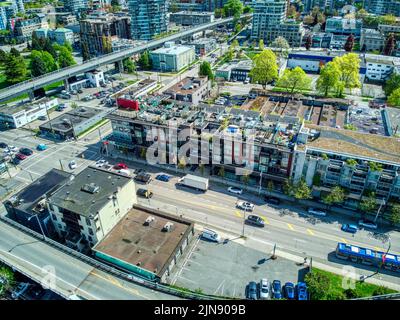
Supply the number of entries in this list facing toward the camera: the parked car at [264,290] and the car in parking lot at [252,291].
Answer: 2

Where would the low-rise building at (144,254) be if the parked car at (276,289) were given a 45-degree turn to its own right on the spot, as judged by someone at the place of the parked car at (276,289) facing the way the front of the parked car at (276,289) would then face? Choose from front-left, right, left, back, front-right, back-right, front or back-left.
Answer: front-right

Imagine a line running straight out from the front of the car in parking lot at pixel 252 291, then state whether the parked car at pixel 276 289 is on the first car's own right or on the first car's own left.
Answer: on the first car's own left

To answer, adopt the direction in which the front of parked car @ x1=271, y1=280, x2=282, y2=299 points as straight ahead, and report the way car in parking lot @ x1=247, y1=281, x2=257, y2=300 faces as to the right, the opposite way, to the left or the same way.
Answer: the same way

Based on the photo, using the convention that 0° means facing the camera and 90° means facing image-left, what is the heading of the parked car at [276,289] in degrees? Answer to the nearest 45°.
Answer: approximately 0°

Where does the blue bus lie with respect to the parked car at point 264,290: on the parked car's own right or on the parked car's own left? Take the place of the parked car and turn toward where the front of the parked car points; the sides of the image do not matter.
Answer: on the parked car's own left

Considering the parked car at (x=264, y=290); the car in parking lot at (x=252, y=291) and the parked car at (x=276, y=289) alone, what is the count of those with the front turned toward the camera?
3

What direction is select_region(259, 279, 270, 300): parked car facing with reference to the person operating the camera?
facing the viewer

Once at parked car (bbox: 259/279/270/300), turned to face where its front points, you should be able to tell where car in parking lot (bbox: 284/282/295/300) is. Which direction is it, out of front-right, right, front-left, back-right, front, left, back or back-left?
left

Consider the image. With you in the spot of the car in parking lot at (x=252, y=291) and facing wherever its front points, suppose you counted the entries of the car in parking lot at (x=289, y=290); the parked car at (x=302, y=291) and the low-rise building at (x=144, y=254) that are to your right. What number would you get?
1

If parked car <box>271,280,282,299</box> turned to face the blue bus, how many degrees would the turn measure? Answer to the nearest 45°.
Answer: approximately 135° to its left

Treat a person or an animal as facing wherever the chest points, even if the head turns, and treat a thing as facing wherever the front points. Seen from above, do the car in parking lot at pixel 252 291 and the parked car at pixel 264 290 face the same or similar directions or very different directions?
same or similar directions

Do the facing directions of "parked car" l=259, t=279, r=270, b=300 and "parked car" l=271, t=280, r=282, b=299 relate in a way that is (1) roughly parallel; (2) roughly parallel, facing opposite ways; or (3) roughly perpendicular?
roughly parallel

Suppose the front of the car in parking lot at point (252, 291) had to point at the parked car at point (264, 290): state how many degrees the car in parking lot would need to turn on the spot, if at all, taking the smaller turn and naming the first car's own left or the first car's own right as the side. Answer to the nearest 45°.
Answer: approximately 90° to the first car's own left

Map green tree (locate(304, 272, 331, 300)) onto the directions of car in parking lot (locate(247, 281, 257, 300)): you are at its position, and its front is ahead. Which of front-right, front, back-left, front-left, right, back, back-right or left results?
left

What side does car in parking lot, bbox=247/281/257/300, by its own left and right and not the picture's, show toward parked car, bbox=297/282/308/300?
left
